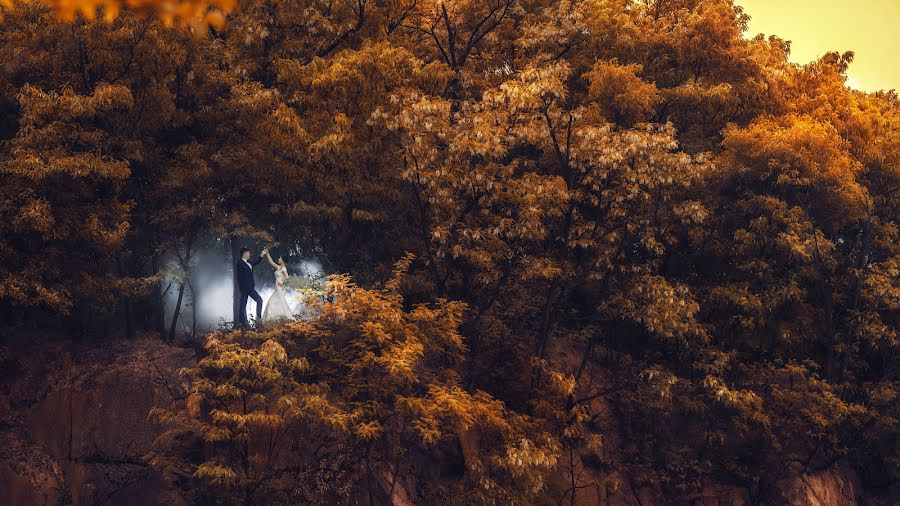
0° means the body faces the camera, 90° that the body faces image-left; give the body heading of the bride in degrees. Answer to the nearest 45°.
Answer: approximately 45°

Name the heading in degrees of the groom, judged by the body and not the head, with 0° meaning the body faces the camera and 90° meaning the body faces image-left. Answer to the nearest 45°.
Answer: approximately 315°

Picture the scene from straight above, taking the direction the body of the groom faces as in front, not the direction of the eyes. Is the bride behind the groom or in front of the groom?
in front

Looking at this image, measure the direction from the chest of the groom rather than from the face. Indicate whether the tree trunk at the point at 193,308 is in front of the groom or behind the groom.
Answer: behind

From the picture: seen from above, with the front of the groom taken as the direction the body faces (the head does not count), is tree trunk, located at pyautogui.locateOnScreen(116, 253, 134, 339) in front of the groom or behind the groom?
behind

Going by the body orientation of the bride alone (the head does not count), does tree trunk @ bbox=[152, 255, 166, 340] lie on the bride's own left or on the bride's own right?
on the bride's own right

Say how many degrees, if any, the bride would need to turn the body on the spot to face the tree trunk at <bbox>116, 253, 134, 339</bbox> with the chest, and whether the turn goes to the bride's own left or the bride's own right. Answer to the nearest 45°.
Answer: approximately 45° to the bride's own right
